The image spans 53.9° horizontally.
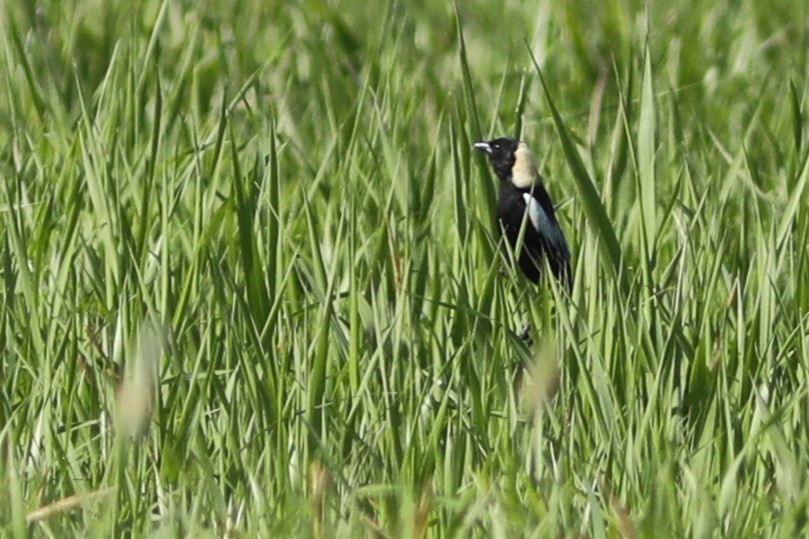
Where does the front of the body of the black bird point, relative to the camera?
to the viewer's left
